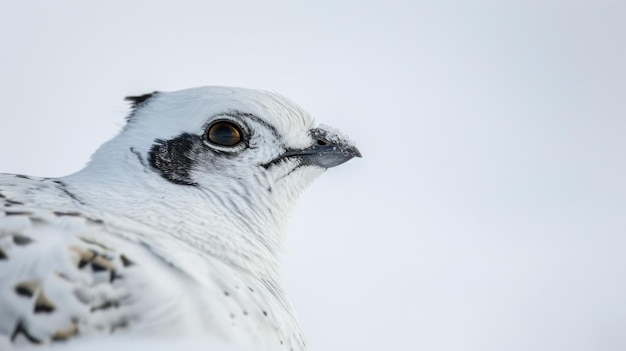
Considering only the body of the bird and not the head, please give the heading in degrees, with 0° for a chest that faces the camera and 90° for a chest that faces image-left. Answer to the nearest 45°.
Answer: approximately 270°
